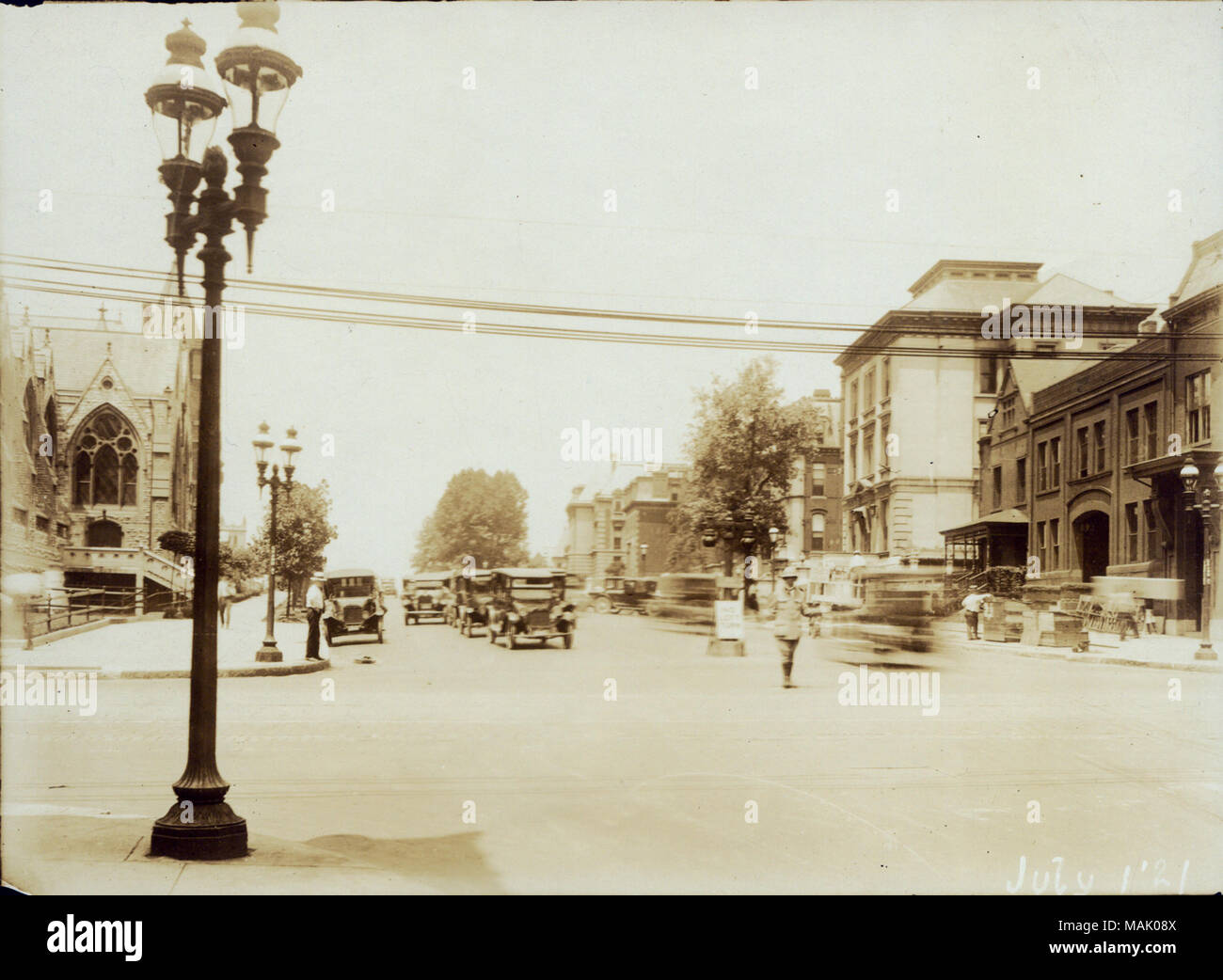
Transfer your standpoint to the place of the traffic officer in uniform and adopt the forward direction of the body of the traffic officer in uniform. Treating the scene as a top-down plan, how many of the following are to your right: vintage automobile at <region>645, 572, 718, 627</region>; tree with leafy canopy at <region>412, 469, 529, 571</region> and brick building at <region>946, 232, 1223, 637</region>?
2

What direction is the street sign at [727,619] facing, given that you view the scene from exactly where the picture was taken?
facing the viewer

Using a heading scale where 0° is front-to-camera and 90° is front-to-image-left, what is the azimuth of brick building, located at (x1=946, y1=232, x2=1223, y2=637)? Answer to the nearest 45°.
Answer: approximately 45°

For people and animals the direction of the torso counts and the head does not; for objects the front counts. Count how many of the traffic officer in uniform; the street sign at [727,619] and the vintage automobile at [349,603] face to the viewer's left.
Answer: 0

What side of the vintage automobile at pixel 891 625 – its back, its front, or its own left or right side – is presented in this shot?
left

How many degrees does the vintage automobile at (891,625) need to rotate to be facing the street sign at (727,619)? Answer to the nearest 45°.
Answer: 0° — it already faces it

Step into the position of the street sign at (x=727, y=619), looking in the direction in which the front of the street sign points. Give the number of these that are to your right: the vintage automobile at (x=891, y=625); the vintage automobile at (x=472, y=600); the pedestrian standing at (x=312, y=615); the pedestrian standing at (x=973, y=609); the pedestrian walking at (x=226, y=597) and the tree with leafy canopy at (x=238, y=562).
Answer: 4

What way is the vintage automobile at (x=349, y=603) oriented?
toward the camera

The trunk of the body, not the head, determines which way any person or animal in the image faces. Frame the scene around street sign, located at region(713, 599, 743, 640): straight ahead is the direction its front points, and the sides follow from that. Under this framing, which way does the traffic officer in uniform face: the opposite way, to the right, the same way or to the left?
the same way

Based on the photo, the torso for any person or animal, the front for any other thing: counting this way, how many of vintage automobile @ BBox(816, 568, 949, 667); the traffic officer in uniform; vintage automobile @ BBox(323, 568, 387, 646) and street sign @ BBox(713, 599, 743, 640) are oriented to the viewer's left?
1

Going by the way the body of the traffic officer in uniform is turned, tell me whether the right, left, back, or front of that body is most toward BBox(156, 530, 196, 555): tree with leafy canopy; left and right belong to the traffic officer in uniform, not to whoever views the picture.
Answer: right

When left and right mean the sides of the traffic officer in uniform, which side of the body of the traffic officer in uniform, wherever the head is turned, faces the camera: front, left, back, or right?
front

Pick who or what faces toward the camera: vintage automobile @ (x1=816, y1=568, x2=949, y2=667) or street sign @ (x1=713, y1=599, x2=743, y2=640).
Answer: the street sign

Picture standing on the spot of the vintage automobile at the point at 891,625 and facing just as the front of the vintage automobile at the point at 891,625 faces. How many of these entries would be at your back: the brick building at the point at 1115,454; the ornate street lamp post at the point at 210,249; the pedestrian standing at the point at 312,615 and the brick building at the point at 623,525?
1

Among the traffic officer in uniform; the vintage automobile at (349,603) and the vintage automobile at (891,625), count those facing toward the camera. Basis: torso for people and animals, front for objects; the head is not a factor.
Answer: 2
